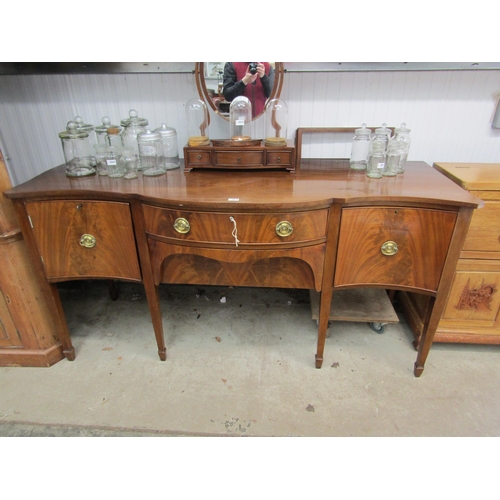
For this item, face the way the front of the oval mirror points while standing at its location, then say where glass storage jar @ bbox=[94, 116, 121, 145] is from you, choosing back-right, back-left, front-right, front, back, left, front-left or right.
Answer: right

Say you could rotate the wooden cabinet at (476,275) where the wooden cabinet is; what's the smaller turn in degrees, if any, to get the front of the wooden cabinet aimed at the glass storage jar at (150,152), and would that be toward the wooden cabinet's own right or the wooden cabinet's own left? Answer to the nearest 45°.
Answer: approximately 45° to the wooden cabinet's own right

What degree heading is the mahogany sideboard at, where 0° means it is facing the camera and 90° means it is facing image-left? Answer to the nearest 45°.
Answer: approximately 0°

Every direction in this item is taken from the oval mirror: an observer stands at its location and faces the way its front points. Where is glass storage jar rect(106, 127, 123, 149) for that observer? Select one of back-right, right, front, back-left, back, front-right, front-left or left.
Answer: right

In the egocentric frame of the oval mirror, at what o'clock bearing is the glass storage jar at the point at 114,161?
The glass storage jar is roughly at 2 o'clock from the oval mirror.
